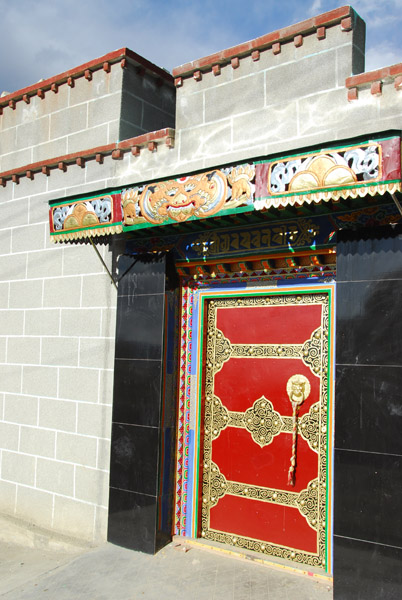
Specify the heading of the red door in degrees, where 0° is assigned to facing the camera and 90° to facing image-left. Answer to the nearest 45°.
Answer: approximately 45°

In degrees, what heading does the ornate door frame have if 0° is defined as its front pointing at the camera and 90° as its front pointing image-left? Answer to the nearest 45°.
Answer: approximately 45°
